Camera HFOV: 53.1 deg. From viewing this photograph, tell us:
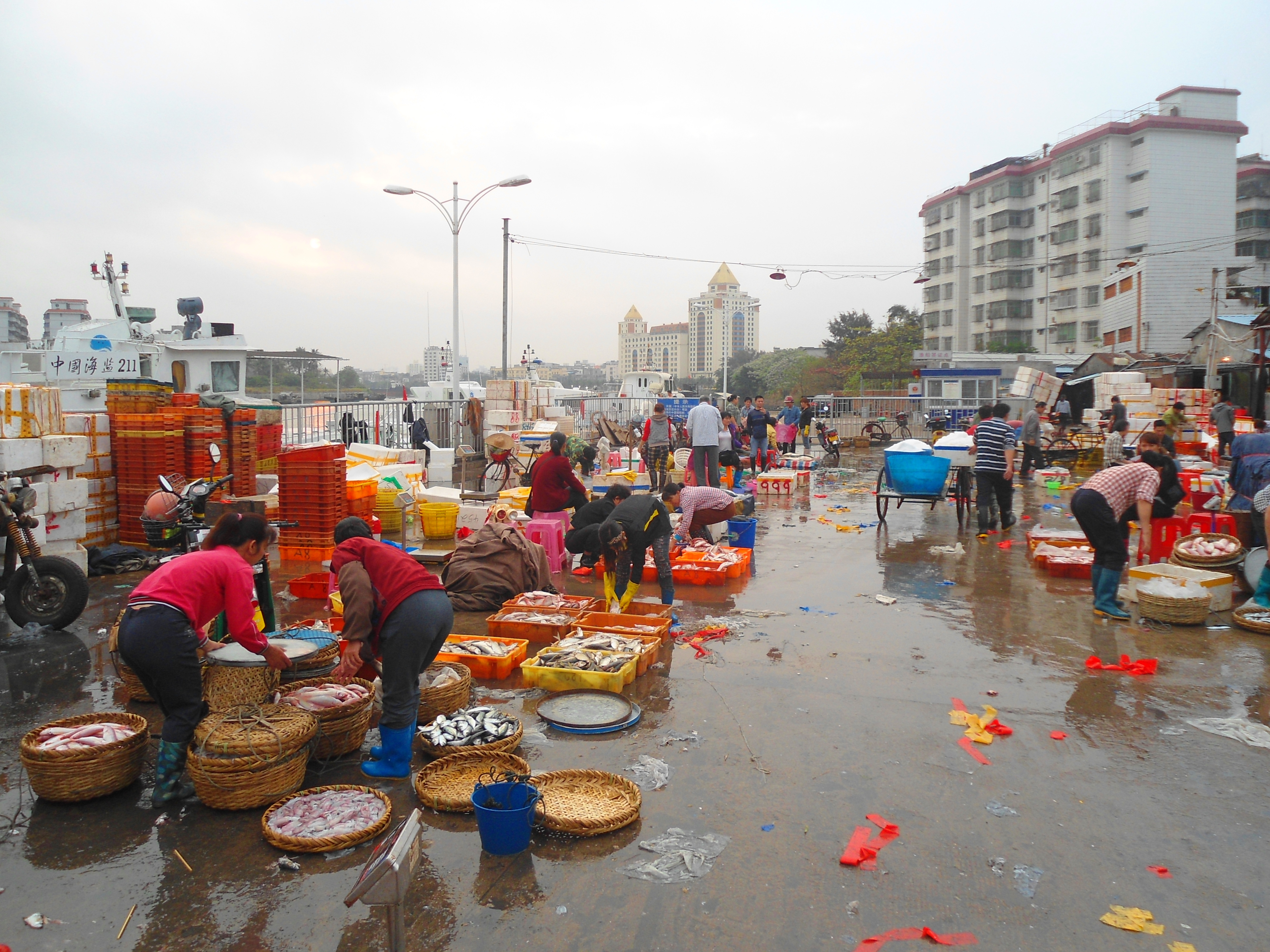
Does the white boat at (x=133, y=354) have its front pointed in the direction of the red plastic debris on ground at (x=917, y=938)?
no

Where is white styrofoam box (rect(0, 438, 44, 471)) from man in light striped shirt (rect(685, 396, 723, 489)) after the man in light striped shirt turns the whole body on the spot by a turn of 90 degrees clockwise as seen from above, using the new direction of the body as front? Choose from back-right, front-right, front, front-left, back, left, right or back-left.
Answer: back-right

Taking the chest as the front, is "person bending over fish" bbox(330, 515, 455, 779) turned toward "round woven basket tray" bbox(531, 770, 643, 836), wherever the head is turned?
no

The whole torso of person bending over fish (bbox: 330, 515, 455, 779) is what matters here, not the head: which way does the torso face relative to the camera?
to the viewer's left

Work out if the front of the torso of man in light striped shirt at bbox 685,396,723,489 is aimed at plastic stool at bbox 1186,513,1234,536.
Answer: no

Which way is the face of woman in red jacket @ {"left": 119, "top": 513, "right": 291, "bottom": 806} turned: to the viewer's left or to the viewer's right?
to the viewer's right

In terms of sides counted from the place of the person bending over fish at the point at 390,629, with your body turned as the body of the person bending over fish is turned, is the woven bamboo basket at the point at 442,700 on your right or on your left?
on your right

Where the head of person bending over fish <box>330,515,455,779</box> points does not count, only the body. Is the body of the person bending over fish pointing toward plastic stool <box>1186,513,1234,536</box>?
no

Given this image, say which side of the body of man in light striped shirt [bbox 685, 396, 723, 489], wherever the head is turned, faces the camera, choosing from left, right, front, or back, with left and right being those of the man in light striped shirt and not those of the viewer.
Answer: back

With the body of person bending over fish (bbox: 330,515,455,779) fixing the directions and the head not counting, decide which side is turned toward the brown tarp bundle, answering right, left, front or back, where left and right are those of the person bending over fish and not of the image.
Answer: right

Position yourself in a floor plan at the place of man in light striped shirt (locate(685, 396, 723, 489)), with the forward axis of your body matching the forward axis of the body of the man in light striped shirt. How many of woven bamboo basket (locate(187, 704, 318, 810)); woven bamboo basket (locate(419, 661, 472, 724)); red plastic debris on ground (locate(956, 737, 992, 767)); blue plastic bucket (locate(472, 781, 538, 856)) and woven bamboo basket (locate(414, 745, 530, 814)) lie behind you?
5
